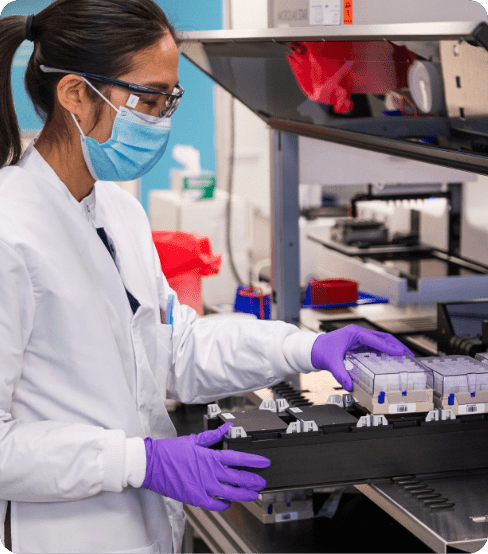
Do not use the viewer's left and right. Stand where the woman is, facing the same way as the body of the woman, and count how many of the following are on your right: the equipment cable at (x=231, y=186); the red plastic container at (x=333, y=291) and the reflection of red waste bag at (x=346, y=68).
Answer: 0

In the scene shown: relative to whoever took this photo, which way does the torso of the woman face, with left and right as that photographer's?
facing the viewer and to the right of the viewer

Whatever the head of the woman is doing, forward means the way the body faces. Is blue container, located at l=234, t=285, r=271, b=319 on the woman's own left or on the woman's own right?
on the woman's own left

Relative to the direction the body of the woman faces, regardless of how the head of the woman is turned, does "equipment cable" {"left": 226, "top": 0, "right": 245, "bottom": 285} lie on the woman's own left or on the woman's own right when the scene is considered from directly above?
on the woman's own left

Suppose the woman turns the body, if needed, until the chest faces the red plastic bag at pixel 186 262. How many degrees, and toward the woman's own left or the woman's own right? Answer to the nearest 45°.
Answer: approximately 135° to the woman's own left

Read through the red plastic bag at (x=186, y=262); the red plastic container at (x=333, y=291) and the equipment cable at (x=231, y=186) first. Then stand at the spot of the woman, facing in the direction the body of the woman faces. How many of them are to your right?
0
